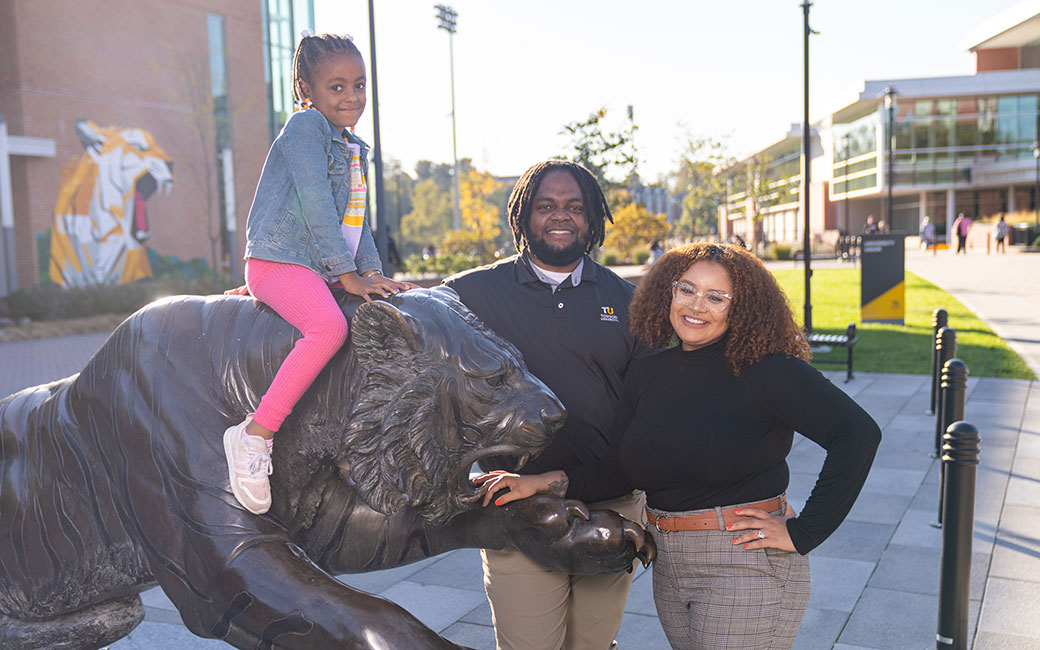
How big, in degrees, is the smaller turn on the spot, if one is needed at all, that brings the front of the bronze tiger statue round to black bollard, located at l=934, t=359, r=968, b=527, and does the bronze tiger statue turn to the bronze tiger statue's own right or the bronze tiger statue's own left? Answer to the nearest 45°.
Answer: approximately 45° to the bronze tiger statue's own left

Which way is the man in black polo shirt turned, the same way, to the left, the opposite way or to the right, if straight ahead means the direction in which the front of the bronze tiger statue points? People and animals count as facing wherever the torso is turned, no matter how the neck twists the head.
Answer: to the right

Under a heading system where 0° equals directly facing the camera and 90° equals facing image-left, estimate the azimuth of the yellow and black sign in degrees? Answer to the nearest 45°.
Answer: approximately 0°

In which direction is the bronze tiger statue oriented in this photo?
to the viewer's right

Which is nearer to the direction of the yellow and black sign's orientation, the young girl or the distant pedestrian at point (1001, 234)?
the young girl

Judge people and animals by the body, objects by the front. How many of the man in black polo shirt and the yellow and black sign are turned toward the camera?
2

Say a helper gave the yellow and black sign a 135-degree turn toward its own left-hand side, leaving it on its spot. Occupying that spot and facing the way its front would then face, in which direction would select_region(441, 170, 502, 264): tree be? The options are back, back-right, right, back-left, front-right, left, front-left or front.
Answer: left

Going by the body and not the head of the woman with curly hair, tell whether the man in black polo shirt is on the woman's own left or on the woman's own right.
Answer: on the woman's own right
